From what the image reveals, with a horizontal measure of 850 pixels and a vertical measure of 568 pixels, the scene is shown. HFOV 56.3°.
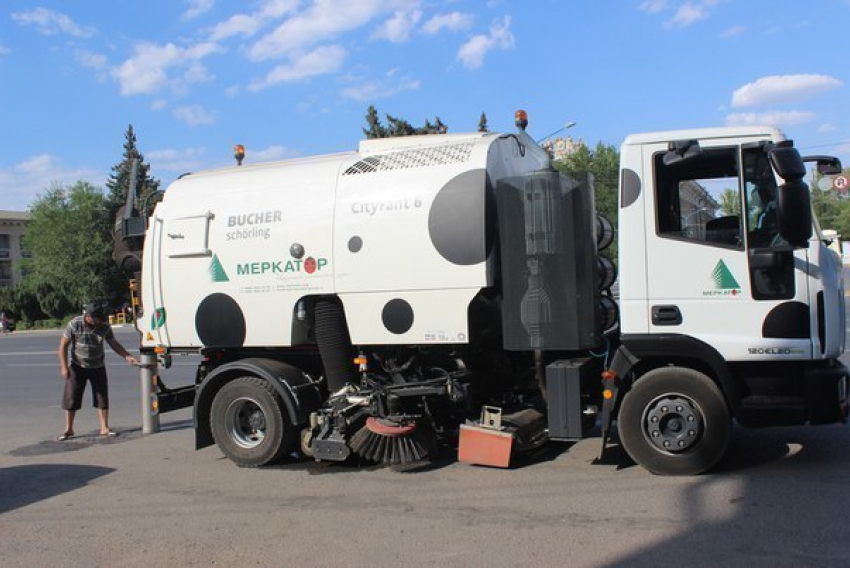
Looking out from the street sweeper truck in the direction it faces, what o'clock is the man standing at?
The man standing is roughly at 7 o'clock from the street sweeper truck.

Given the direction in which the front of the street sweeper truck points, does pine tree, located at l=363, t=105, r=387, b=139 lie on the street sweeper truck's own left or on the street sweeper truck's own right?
on the street sweeper truck's own left

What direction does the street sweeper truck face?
to the viewer's right

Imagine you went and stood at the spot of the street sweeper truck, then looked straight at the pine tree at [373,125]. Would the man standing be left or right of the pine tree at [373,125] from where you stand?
left

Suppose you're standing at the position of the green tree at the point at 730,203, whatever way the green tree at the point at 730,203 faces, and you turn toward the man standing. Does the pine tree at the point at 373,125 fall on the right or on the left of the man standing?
right
